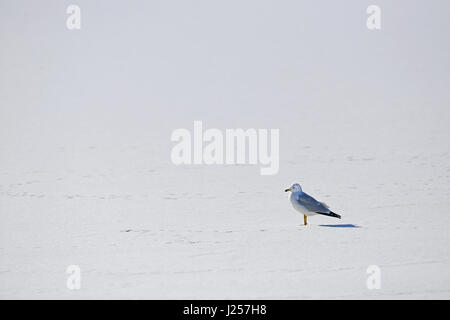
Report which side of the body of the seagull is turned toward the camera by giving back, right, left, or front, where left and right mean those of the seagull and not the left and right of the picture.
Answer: left
